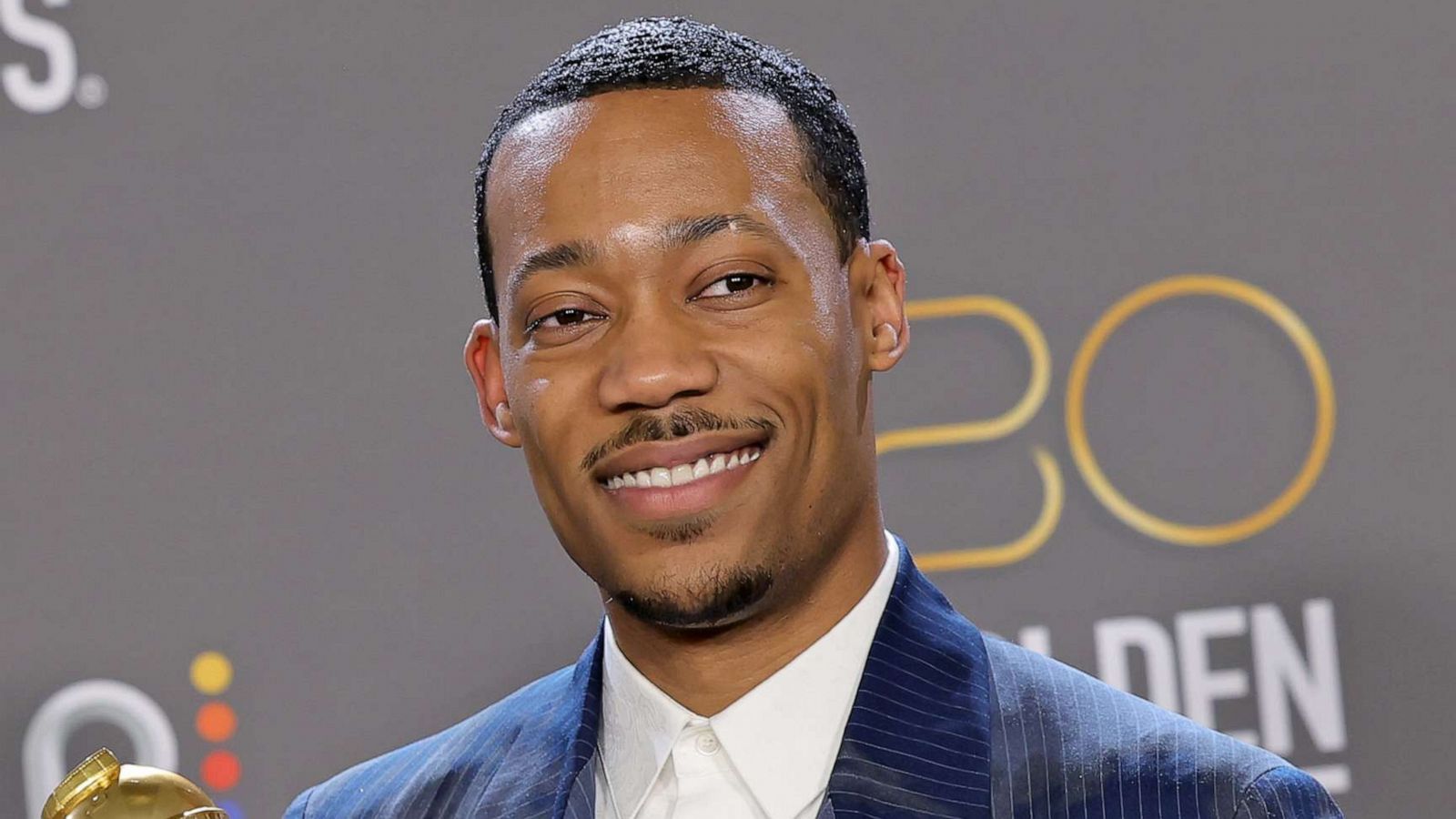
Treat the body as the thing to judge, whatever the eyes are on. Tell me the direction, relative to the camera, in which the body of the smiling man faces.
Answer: toward the camera

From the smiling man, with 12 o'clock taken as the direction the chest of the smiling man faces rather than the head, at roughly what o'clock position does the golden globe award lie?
The golden globe award is roughly at 2 o'clock from the smiling man.
